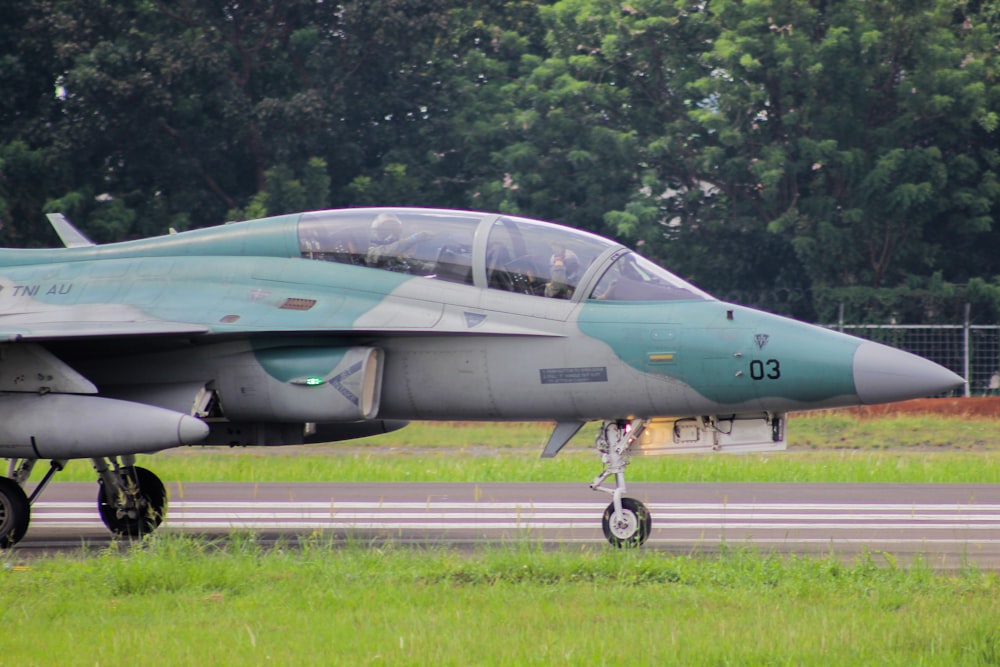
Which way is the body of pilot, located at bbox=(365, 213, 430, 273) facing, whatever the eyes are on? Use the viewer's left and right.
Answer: facing to the right of the viewer

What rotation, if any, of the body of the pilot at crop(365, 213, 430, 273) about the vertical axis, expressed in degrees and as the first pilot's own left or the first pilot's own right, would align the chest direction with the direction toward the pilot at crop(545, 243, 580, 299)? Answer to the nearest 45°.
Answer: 0° — they already face them

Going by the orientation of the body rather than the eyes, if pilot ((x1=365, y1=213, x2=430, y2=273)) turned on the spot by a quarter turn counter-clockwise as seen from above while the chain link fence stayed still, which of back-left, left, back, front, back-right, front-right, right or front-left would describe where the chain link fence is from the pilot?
front-right
